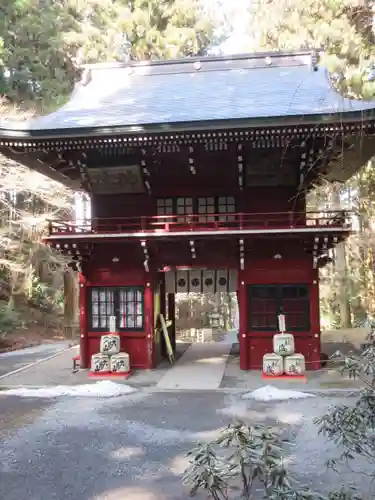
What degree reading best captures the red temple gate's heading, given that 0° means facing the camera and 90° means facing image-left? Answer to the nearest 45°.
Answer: approximately 0°

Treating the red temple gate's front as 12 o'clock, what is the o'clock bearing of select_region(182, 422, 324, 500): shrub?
The shrub is roughly at 12 o'clock from the red temple gate.

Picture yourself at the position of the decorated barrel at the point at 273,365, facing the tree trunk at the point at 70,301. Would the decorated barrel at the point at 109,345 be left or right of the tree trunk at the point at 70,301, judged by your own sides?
left

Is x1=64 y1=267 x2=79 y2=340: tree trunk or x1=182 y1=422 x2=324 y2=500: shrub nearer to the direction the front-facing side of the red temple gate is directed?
the shrub
